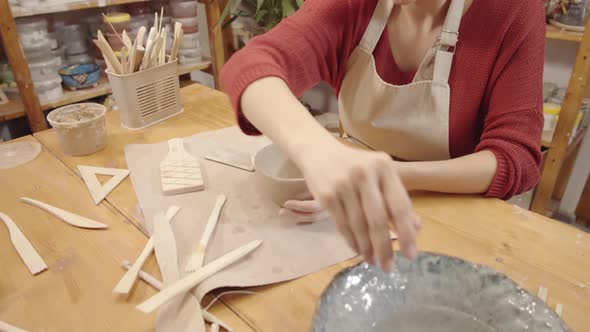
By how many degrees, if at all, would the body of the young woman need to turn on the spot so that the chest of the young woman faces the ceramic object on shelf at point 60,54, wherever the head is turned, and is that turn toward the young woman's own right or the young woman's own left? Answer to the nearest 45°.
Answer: approximately 90° to the young woman's own right

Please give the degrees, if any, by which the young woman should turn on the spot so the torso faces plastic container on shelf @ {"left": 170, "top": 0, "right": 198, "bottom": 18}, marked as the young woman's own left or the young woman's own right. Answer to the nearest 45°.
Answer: approximately 90° to the young woman's own right

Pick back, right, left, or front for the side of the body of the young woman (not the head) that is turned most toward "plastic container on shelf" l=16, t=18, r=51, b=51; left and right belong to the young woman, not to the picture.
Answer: right

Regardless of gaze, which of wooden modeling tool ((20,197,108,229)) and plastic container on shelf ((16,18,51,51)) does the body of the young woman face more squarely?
the wooden modeling tool

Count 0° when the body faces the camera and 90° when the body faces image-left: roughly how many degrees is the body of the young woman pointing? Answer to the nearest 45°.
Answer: approximately 45°

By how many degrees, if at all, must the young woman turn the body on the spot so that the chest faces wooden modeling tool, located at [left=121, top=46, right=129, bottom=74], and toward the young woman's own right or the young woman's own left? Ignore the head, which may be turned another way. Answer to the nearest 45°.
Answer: approximately 45° to the young woman's own right

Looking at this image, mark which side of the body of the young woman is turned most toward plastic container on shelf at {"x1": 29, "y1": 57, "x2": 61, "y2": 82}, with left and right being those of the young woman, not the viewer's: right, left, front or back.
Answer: right

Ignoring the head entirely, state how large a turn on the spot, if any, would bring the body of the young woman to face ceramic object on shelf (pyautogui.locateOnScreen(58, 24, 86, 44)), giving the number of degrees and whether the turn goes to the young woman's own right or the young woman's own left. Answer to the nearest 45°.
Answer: approximately 90° to the young woman's own right
